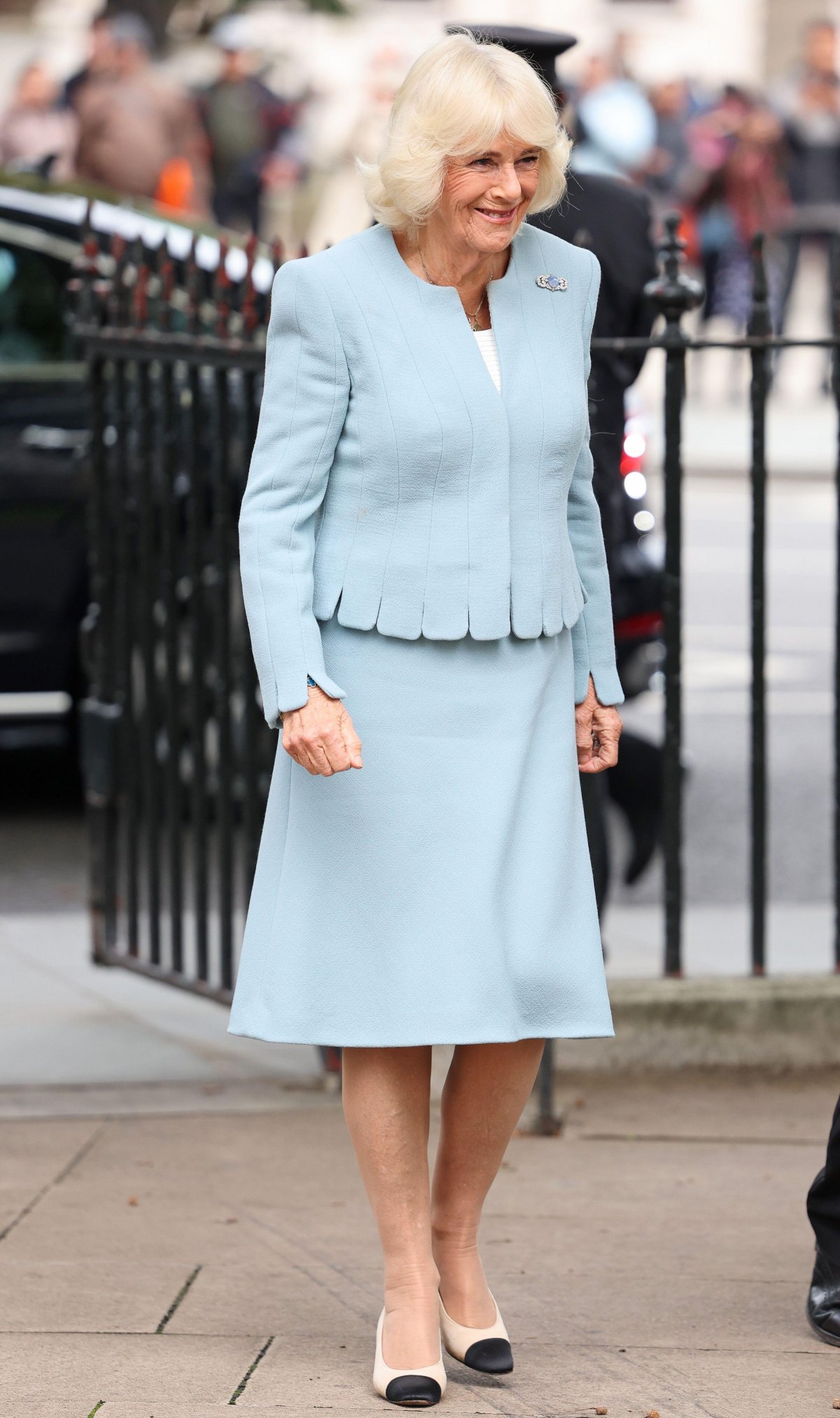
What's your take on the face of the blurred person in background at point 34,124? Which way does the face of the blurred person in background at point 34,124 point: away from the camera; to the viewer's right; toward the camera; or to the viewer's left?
toward the camera

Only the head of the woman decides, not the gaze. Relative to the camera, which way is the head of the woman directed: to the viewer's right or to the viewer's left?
to the viewer's right

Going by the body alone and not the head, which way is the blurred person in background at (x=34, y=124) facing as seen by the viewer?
toward the camera

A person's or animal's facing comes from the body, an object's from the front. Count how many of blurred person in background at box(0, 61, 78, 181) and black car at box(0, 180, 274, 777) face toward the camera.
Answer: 1

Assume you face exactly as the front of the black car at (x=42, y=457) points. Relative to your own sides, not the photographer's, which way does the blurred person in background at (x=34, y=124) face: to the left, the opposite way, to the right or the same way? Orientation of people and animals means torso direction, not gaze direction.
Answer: to the left

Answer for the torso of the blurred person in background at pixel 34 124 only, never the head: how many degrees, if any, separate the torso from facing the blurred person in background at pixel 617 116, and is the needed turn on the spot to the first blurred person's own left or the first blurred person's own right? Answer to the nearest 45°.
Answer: approximately 90° to the first blurred person's own left

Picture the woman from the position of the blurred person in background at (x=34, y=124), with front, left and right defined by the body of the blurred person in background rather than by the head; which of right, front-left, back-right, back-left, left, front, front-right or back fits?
front

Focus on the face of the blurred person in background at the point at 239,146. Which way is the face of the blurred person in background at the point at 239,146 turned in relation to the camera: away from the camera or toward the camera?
toward the camera

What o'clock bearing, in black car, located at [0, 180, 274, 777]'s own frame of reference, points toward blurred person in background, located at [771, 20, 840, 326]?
The blurred person in background is roughly at 4 o'clock from the black car.

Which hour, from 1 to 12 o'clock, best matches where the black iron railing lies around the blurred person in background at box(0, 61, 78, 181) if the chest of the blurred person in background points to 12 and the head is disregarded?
The black iron railing is roughly at 12 o'clock from the blurred person in background.

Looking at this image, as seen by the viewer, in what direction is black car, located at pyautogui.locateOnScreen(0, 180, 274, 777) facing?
to the viewer's left

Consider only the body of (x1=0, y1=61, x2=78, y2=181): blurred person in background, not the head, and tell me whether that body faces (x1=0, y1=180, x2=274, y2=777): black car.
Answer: yes

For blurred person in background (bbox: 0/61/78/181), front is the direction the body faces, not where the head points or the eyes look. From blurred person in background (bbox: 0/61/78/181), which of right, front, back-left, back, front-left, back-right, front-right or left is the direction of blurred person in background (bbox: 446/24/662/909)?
front
